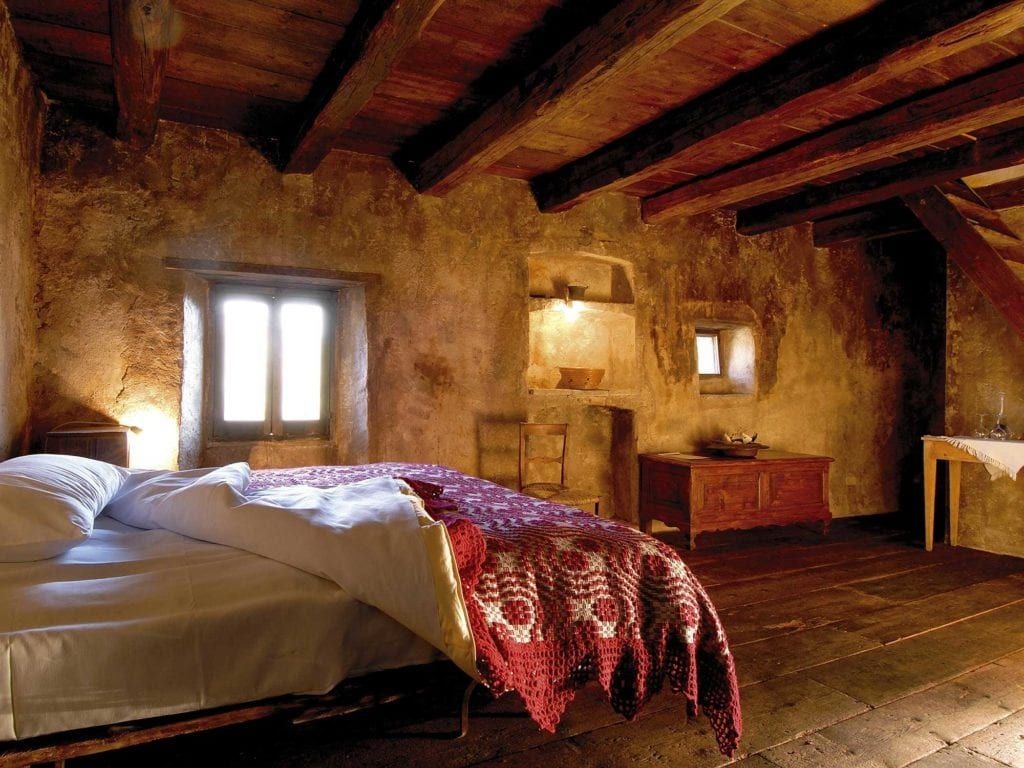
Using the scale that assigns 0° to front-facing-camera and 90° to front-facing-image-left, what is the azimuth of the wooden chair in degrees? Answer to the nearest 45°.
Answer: approximately 315°

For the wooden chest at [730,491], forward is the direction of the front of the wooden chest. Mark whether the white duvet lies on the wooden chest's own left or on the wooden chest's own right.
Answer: on the wooden chest's own right

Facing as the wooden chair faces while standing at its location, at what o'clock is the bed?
The bed is roughly at 2 o'clock from the wooden chair.

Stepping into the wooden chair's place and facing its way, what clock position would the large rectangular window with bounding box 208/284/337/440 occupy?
The large rectangular window is roughly at 4 o'clock from the wooden chair.

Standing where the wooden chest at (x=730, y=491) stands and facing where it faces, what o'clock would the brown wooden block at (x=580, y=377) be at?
The brown wooden block is roughly at 4 o'clock from the wooden chest.

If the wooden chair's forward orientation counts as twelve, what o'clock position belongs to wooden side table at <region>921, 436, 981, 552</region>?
The wooden side table is roughly at 10 o'clock from the wooden chair.

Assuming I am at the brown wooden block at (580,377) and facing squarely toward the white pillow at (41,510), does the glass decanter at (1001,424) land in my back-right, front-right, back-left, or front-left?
back-left

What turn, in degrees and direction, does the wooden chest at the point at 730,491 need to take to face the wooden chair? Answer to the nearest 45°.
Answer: approximately 90° to its right

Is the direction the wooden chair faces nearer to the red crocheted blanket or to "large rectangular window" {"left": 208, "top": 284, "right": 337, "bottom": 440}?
the red crocheted blanket

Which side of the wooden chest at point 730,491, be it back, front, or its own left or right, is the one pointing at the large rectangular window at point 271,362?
right

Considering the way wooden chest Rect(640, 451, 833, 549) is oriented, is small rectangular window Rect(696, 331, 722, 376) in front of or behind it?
behind

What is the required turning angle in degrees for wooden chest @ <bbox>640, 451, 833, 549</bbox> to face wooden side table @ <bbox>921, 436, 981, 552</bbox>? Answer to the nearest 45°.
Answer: approximately 45° to its left
